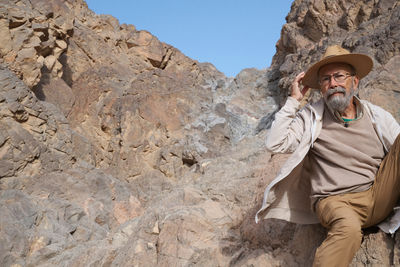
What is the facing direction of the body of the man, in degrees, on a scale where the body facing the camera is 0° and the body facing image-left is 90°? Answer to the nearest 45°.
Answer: approximately 0°
